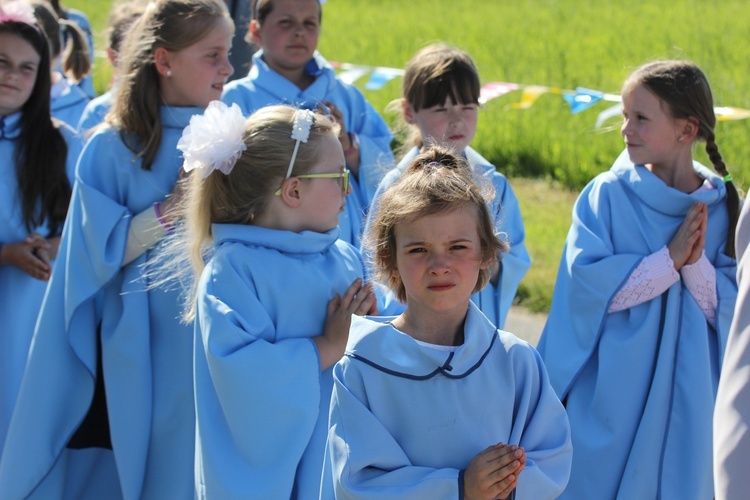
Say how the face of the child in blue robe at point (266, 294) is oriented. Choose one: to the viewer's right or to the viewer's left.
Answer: to the viewer's right

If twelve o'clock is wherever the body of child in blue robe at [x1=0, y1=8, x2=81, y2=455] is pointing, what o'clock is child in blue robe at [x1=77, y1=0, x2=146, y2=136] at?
child in blue robe at [x1=77, y1=0, x2=146, y2=136] is roughly at 7 o'clock from child in blue robe at [x1=0, y1=8, x2=81, y2=455].

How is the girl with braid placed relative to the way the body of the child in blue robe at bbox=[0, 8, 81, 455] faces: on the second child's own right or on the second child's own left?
on the second child's own left

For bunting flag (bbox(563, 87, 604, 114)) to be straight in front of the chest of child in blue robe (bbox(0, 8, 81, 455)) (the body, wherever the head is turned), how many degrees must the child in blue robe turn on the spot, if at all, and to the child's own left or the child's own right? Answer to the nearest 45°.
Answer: approximately 90° to the child's own left

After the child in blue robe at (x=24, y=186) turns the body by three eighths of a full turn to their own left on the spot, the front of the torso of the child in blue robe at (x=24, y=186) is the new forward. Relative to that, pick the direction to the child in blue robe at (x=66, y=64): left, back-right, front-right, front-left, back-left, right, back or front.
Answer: front-left

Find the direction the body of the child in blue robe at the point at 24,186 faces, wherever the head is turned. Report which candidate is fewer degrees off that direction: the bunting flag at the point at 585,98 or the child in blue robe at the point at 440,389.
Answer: the child in blue robe

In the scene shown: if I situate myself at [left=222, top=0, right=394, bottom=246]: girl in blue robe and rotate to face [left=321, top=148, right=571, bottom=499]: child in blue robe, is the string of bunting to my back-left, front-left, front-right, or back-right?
back-left

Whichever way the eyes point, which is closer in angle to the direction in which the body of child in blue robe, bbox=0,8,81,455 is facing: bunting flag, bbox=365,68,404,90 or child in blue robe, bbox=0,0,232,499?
the child in blue robe

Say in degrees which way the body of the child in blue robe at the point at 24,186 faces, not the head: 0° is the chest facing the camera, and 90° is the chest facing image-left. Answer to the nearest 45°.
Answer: approximately 0°
